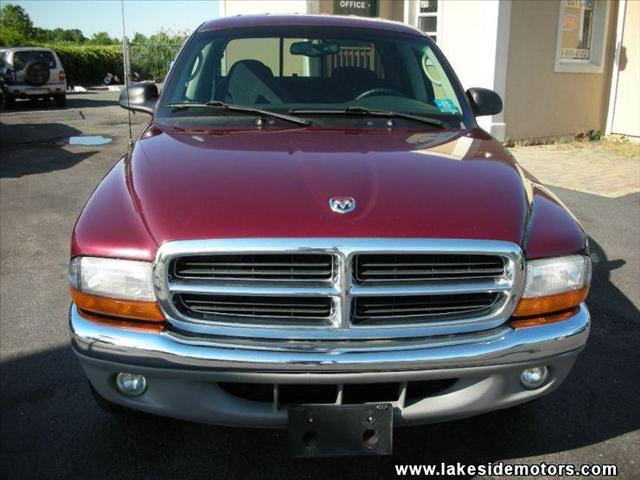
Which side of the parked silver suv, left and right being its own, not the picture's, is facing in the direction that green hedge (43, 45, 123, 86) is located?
front

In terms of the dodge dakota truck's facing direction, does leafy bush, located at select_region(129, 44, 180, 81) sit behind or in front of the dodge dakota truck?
behind

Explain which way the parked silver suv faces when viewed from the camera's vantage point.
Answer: facing away from the viewer

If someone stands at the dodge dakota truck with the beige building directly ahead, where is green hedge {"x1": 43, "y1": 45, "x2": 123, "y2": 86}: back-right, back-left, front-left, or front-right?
front-left

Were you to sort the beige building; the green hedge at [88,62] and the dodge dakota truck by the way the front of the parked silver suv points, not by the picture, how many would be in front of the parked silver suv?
1

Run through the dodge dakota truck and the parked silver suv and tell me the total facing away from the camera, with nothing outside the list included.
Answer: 1

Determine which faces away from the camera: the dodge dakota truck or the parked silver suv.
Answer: the parked silver suv

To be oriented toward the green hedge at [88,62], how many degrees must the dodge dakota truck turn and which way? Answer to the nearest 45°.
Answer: approximately 180°

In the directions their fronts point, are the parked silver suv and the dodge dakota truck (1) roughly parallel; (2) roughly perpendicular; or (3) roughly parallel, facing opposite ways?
roughly parallel, facing opposite ways

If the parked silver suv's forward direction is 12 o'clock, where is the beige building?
The beige building is roughly at 5 o'clock from the parked silver suv.

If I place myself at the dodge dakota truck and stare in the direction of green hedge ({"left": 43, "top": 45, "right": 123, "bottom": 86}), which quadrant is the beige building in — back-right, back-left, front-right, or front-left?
front-right

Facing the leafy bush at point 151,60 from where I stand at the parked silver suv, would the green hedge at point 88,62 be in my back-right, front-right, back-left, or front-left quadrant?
front-left

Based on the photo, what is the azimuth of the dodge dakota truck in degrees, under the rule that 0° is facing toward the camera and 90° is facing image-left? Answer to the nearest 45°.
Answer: approximately 0°

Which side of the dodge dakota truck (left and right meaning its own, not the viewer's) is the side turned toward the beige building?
back

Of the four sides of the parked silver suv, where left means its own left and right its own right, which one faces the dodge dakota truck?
back
